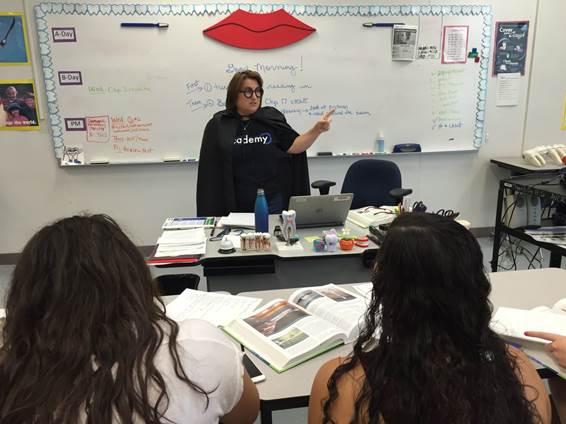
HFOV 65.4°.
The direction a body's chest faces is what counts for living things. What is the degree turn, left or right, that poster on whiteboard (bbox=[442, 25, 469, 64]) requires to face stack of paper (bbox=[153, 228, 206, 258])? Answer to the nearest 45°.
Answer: approximately 45° to its right

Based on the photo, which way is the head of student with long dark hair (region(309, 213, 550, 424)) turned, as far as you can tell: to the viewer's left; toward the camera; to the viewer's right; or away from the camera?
away from the camera

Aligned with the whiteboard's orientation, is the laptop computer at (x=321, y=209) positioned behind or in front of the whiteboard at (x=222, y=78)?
in front

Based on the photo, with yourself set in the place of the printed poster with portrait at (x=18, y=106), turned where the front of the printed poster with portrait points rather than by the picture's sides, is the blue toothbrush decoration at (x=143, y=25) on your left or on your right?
on your left

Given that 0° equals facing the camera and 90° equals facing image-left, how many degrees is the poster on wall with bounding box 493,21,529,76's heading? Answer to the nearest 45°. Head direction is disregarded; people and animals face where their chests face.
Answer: approximately 0°

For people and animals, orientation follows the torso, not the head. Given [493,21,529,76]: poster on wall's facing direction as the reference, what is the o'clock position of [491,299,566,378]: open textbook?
The open textbook is roughly at 12 o'clock from the poster on wall.

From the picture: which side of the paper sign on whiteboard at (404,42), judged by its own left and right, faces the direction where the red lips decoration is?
right

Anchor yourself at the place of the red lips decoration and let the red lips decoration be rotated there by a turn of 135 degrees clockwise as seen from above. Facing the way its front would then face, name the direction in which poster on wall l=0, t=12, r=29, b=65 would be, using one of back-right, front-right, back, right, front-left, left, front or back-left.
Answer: front-left

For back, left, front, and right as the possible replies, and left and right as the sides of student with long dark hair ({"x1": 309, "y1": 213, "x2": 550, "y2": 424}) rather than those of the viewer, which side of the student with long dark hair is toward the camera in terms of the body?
back

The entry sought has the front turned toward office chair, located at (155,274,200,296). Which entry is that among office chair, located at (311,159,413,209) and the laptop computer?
office chair, located at (311,159,413,209)

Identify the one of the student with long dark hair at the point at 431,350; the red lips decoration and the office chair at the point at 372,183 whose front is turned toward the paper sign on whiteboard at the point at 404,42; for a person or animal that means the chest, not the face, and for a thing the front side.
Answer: the student with long dark hair

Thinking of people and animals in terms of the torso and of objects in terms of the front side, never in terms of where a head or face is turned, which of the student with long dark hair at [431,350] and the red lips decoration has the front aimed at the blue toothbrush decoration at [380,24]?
the student with long dark hair

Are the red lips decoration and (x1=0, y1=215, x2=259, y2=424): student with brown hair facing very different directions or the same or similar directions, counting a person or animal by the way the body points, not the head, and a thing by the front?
very different directions

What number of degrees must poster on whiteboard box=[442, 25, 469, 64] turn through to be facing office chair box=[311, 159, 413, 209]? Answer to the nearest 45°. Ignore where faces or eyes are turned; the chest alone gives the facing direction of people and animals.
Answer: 0° — it already faces it

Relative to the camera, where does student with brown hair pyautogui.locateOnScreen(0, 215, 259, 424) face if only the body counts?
away from the camera

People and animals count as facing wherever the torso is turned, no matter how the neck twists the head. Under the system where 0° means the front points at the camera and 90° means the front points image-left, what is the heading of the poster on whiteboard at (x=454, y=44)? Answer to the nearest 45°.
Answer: approximately 0°

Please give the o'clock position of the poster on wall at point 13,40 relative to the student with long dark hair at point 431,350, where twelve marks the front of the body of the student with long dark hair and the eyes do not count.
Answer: The poster on wall is roughly at 10 o'clock from the student with long dark hair.
